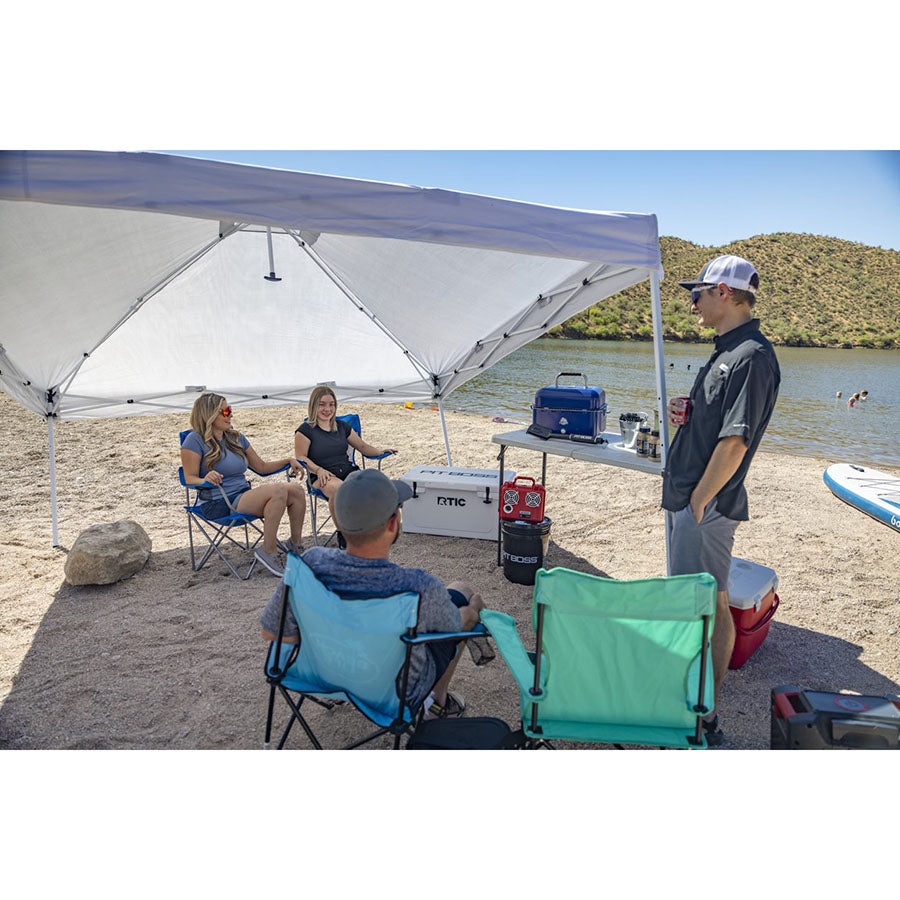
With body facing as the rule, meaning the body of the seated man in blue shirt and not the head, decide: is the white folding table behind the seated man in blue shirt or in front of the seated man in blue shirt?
in front

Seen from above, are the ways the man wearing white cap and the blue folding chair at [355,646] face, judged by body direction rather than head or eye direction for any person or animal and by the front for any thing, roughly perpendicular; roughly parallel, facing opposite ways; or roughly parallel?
roughly perpendicular

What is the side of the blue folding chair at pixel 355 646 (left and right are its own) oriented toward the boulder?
left

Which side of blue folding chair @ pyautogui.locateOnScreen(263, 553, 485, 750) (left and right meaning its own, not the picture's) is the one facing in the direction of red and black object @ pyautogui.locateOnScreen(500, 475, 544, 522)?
front

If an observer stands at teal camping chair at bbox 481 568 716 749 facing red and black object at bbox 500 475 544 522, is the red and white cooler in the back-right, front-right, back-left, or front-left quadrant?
front-right

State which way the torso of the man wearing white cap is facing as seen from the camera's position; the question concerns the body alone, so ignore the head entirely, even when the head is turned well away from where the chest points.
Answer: to the viewer's left

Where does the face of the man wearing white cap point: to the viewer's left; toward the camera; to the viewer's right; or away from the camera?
to the viewer's left

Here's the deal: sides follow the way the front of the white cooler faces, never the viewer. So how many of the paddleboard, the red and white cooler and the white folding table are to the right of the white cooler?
0

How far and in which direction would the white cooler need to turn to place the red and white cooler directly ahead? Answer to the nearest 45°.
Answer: approximately 45° to its left

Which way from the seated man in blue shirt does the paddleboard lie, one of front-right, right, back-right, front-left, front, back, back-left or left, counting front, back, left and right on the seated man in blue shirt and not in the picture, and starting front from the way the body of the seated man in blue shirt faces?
front

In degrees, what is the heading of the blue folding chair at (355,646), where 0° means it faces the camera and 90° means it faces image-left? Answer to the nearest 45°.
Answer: approximately 225°

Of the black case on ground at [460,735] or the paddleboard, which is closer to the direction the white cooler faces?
the black case on ground

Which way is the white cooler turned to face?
toward the camera

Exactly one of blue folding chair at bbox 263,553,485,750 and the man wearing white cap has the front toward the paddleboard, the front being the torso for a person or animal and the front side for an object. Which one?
the blue folding chair

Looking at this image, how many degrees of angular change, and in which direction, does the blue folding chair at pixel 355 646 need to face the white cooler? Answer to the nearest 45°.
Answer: approximately 45° to its left

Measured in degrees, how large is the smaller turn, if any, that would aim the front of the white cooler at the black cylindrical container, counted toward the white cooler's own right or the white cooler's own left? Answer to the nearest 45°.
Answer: approximately 45° to the white cooler's own left
